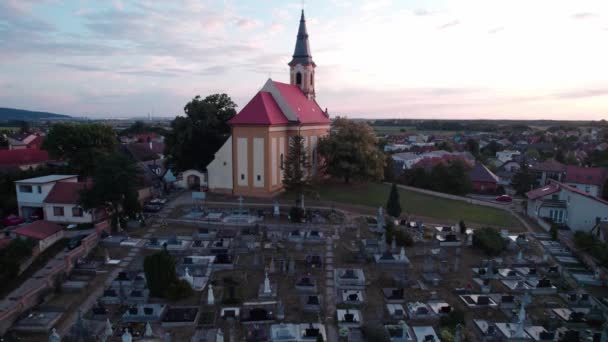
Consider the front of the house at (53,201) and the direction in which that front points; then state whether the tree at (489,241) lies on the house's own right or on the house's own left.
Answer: on the house's own left

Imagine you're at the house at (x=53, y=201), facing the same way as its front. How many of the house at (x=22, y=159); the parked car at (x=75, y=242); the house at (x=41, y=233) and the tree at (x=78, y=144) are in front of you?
2

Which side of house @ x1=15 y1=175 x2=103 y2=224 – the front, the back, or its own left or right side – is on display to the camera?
front

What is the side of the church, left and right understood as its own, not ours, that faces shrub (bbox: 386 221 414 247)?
right

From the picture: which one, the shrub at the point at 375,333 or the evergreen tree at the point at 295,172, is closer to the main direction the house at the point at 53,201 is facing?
the shrub

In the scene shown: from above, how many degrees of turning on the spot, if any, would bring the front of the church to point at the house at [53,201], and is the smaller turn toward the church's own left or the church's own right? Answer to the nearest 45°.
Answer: approximately 135° to the church's own left

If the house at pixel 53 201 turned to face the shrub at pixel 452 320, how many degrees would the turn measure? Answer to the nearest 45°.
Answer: approximately 45° to its left

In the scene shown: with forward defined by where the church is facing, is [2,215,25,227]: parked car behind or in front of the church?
behind

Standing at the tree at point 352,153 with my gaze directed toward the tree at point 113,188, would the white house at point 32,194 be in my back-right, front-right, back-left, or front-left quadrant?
front-right

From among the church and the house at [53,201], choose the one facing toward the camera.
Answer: the house

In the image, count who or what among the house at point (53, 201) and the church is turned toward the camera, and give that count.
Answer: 1

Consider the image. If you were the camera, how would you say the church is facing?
facing away from the viewer and to the right of the viewer

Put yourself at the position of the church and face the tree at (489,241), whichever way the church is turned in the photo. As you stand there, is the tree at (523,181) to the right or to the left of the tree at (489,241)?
left

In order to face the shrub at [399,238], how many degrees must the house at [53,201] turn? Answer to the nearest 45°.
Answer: approximately 45° to its left

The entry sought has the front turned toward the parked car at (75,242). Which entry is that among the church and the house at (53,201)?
the house

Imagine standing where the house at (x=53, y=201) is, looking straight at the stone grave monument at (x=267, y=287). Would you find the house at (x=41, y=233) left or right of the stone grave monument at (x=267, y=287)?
right

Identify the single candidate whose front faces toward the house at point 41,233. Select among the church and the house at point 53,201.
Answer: the house at point 53,201
